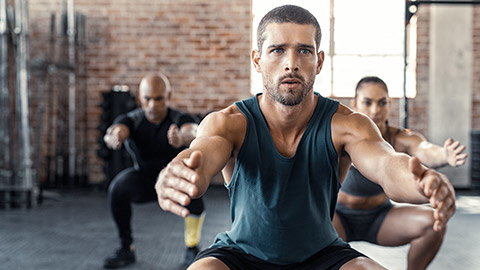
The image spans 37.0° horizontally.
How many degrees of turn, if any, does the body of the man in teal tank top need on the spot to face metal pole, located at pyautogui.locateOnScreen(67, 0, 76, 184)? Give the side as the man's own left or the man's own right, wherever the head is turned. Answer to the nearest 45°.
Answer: approximately 135° to the man's own right

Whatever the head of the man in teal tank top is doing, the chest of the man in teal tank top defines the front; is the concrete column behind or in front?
behind

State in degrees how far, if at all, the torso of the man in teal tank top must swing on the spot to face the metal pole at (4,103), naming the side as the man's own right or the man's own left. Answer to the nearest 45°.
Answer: approximately 135° to the man's own right

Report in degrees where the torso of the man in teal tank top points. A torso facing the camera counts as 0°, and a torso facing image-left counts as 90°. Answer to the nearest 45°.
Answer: approximately 0°

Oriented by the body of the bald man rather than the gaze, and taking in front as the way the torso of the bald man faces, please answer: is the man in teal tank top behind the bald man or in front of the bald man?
in front

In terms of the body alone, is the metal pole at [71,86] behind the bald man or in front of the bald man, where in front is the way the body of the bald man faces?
behind

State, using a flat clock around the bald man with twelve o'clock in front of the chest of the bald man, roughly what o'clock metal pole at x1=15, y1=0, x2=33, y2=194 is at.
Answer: The metal pole is roughly at 5 o'clock from the bald man.

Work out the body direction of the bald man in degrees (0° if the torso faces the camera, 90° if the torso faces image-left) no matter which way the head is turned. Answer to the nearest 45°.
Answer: approximately 0°

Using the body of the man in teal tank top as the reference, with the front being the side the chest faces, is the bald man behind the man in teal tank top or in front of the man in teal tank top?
behind

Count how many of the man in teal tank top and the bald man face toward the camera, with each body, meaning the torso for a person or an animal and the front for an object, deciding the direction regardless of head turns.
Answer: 2
